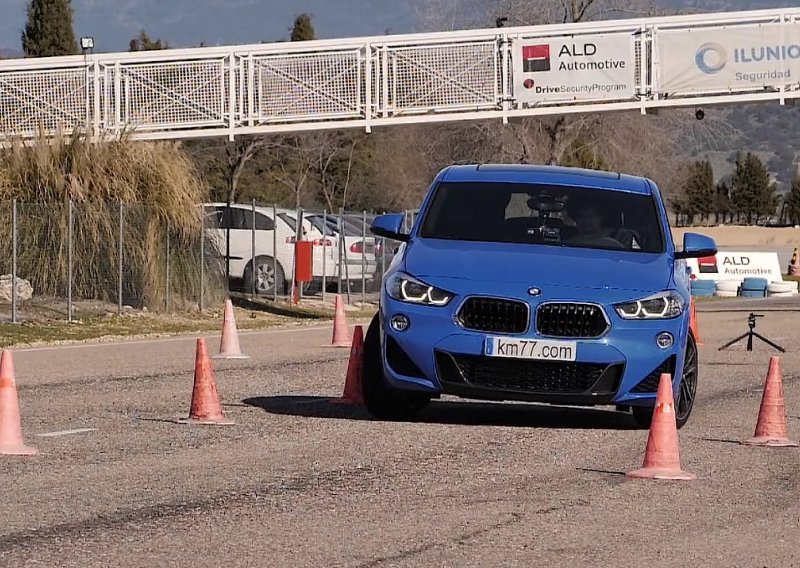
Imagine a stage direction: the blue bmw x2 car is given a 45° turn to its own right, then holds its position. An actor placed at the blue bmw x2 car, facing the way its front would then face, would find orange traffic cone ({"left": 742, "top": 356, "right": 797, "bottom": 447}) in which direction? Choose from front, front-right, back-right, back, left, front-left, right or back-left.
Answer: back-left

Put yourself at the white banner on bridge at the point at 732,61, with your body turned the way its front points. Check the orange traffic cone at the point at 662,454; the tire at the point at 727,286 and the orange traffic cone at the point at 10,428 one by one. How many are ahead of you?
2

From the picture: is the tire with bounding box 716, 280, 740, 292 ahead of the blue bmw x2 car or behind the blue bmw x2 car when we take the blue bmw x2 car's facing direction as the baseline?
behind

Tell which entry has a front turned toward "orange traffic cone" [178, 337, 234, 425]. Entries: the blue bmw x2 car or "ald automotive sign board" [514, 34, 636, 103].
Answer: the ald automotive sign board

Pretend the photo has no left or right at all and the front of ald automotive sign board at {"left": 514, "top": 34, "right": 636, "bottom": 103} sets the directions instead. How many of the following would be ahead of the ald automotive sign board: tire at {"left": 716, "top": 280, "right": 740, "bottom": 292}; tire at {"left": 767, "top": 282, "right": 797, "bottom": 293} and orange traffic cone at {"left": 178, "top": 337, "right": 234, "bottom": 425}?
1

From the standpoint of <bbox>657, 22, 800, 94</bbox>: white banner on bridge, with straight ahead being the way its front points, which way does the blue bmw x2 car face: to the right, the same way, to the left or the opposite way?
the same way

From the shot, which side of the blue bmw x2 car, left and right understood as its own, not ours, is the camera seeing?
front

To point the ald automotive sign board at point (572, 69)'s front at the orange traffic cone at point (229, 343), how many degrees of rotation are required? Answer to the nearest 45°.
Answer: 0° — it already faces it

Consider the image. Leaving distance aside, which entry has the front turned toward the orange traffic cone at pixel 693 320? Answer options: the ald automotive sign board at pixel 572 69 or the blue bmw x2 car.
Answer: the ald automotive sign board

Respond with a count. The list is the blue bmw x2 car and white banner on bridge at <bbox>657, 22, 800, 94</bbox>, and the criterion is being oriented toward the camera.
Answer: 2

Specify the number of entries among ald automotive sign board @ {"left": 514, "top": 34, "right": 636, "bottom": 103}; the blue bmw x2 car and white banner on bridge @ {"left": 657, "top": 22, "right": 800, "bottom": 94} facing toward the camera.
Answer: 3

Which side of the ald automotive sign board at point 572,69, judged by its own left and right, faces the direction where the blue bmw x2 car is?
front

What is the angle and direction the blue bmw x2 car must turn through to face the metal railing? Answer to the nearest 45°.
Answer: approximately 180°

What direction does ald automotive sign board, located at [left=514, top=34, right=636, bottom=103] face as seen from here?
toward the camera

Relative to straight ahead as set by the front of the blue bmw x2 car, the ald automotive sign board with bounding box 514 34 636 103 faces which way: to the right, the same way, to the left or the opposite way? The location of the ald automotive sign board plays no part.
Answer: the same way

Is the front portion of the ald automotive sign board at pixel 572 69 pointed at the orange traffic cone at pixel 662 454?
yes

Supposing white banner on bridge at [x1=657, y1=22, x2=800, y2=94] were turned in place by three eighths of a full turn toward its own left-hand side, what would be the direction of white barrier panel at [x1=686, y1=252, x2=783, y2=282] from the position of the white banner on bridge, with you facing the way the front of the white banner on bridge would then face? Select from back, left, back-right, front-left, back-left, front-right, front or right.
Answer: front-left
